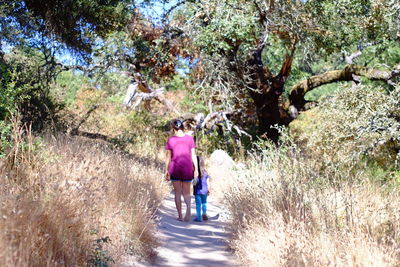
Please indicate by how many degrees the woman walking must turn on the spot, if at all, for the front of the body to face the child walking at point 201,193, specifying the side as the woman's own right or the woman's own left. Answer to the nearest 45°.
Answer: approximately 45° to the woman's own right

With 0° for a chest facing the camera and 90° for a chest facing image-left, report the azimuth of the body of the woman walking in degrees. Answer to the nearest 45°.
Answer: approximately 180°
